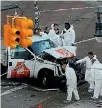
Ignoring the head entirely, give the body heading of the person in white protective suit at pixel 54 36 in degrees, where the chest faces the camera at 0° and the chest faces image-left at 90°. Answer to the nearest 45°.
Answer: approximately 315°

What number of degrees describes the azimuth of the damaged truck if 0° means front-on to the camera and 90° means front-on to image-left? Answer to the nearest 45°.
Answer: approximately 315°

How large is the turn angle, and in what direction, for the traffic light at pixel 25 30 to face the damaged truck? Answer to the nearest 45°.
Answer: approximately 90° to its left

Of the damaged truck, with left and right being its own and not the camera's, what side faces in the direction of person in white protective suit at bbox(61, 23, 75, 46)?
left
